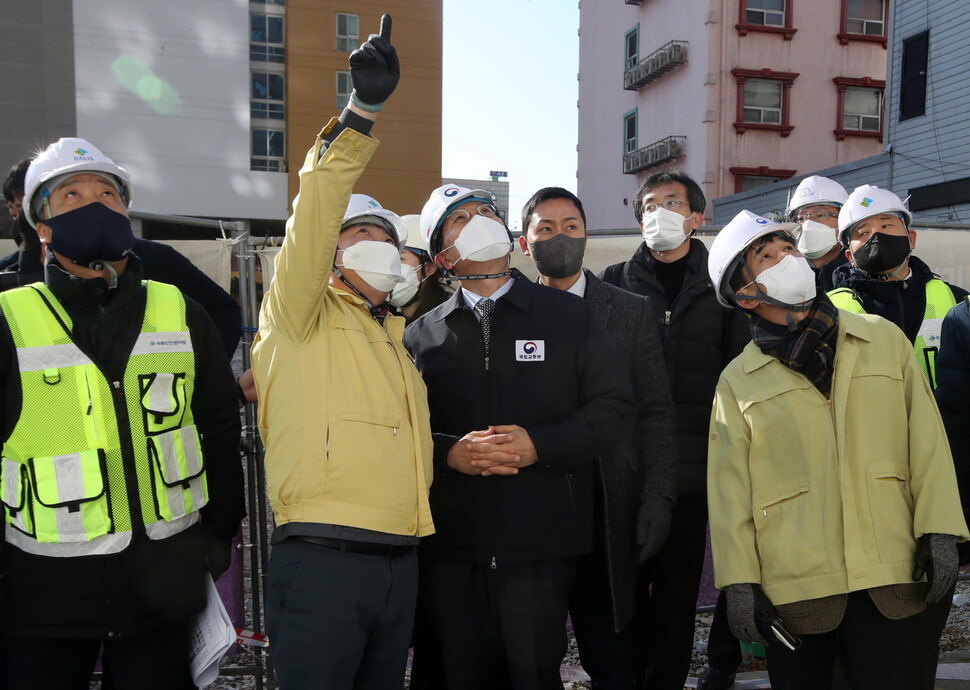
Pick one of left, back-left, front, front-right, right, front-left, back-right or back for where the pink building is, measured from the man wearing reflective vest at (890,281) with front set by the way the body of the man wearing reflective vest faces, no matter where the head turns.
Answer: back

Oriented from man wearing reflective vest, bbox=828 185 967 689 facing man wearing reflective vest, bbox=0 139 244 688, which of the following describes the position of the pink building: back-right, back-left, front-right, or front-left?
back-right

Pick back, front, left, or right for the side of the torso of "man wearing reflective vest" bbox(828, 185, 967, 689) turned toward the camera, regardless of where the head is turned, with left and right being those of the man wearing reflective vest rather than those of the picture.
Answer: front

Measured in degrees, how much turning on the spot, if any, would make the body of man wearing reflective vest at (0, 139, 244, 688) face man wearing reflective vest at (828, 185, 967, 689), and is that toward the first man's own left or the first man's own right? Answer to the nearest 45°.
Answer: approximately 90° to the first man's own left

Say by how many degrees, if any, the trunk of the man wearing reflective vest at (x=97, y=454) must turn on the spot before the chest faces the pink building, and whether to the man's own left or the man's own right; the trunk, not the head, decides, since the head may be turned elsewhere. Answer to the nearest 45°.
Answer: approximately 135° to the man's own left

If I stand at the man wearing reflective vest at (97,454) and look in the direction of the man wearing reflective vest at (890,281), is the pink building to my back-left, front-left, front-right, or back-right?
front-left

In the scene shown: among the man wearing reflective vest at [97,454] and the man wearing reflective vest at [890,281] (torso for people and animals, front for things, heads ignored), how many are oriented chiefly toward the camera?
2

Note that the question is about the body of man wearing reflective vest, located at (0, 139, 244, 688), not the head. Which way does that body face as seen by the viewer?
toward the camera

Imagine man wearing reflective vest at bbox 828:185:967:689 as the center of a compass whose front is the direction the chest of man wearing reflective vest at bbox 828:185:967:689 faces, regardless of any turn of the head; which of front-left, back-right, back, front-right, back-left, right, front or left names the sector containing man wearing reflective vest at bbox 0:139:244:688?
front-right

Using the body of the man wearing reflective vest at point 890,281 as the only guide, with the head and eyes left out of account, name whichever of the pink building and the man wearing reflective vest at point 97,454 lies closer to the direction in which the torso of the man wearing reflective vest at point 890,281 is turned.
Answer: the man wearing reflective vest
